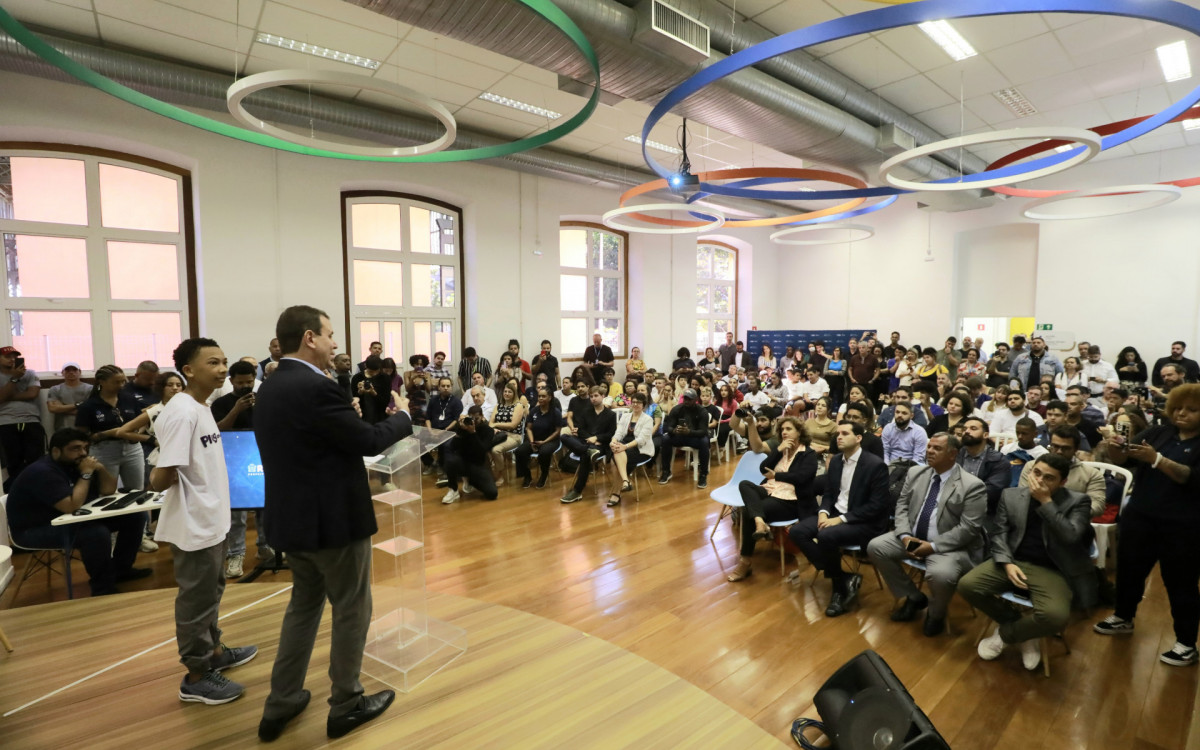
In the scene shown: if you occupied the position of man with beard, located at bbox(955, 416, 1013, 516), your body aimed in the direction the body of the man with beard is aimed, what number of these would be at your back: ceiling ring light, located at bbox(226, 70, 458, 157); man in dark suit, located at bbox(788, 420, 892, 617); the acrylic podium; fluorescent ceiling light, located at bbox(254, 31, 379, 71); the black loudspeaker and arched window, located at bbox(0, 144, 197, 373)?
0

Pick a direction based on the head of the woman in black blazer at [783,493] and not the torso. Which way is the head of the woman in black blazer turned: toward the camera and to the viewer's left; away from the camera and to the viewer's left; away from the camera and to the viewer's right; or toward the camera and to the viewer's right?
toward the camera and to the viewer's left

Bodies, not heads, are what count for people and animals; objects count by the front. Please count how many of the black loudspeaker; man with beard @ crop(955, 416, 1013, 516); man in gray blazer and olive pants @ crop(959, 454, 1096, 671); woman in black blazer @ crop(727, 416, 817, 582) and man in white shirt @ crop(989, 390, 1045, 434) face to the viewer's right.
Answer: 0

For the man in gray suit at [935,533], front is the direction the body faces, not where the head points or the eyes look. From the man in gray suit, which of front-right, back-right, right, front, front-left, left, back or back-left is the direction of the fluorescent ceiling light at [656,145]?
right

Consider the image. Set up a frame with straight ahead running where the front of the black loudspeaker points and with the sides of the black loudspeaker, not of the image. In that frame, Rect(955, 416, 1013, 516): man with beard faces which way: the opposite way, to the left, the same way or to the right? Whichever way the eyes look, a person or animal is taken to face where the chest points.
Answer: the same way

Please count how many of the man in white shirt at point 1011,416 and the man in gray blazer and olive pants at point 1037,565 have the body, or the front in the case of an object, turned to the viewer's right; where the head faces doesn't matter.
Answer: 0

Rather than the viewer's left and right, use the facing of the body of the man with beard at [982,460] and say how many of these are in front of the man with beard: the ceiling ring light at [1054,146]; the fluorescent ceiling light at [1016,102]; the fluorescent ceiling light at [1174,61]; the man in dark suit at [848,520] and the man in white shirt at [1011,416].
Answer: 1

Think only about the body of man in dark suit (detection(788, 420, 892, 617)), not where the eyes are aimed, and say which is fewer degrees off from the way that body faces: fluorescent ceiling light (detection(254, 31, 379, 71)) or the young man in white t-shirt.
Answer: the young man in white t-shirt

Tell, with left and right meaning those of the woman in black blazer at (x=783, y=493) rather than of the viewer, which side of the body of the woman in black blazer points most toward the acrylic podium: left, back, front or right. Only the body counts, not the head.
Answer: front

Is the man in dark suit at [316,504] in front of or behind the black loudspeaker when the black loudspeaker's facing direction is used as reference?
in front

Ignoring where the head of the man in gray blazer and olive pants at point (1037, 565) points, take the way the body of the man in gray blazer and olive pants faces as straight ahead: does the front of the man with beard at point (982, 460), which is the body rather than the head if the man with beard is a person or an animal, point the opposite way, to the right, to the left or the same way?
the same way

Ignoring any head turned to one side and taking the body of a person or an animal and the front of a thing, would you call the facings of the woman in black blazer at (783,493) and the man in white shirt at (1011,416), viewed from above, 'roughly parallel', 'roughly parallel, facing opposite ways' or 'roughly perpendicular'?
roughly parallel

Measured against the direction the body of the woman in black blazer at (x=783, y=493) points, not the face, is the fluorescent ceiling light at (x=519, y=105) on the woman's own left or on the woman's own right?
on the woman's own right

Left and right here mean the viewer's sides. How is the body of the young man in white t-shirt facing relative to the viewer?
facing to the right of the viewer

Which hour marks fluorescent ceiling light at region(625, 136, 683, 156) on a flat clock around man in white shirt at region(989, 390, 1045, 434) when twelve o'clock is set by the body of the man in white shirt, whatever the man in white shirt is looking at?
The fluorescent ceiling light is roughly at 2 o'clock from the man in white shirt.

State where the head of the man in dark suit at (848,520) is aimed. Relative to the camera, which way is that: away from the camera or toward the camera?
toward the camera

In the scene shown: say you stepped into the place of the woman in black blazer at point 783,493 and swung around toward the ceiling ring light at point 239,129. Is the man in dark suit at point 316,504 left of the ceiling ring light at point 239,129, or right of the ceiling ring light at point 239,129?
left

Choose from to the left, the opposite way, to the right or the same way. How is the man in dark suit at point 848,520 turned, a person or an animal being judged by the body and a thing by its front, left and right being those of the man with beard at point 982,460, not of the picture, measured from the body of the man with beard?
the same way

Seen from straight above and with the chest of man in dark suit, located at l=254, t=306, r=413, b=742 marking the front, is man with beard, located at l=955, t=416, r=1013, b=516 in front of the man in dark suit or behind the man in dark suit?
in front
